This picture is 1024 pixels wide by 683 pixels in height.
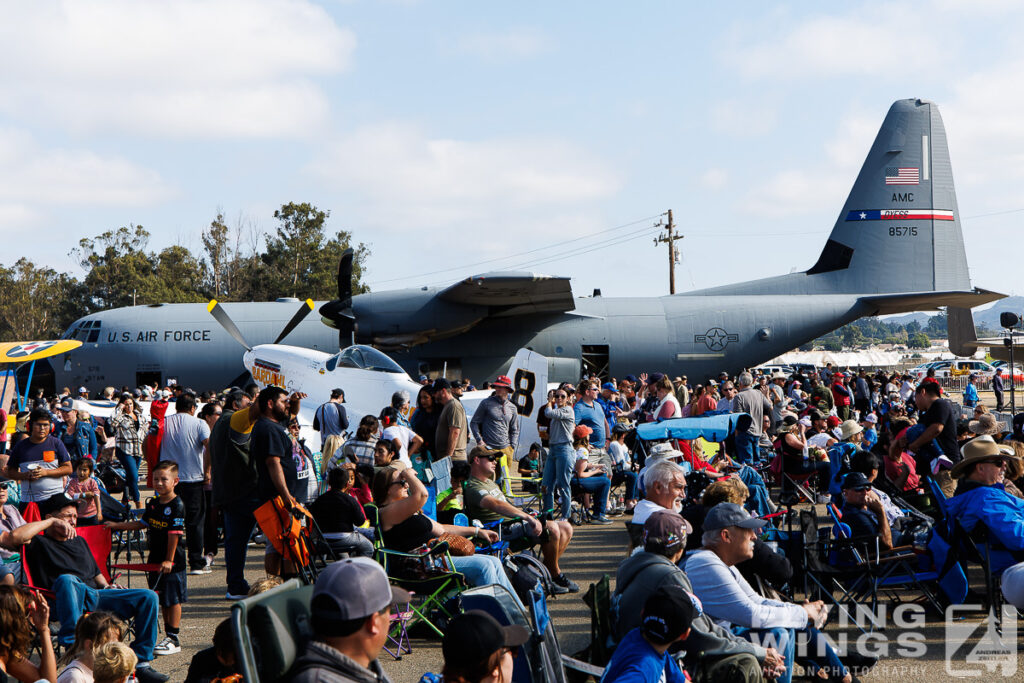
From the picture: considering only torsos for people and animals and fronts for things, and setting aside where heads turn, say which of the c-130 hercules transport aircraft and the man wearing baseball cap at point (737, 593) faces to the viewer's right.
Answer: the man wearing baseball cap

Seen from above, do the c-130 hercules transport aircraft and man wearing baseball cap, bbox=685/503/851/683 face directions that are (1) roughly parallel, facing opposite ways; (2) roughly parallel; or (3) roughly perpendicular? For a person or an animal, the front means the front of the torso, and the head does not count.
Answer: roughly parallel, facing opposite ways

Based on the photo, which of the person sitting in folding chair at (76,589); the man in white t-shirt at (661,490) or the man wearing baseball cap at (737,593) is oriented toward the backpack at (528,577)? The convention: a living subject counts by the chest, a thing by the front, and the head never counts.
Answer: the person sitting in folding chair

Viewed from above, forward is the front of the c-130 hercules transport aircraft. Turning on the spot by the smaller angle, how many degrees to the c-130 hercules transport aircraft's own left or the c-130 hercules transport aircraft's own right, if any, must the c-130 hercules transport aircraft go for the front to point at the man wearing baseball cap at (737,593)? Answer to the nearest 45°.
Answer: approximately 90° to the c-130 hercules transport aircraft's own left

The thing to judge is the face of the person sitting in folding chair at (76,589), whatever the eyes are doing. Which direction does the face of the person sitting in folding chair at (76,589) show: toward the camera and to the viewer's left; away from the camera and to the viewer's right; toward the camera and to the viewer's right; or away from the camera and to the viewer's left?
toward the camera and to the viewer's right

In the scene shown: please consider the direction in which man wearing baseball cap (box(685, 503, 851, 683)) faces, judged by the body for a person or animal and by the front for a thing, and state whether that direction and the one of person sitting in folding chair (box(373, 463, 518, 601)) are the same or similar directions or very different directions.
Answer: same or similar directions

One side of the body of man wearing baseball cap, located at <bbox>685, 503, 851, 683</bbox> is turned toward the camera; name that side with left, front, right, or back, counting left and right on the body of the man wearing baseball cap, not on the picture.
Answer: right

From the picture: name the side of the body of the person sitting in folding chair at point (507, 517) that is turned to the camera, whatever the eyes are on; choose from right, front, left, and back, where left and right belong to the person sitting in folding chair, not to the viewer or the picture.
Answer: right

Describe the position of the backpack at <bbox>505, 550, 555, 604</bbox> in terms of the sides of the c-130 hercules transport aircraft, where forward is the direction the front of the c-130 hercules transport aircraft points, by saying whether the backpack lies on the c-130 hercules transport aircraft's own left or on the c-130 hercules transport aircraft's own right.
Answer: on the c-130 hercules transport aircraft's own left

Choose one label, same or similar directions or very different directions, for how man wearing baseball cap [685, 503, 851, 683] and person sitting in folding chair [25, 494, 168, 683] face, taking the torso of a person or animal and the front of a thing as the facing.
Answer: same or similar directions

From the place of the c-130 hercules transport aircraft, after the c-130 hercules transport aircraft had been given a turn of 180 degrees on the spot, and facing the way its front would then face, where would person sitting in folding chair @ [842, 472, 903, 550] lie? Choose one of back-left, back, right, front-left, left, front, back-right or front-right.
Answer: right

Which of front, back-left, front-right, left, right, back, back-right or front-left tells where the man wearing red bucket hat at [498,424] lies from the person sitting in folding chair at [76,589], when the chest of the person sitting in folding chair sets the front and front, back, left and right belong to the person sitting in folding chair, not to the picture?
left

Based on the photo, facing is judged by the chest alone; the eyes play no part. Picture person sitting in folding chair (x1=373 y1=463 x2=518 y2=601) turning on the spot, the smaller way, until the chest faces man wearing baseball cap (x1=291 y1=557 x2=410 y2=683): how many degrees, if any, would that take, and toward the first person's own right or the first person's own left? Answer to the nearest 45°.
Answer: approximately 90° to the first person's own right

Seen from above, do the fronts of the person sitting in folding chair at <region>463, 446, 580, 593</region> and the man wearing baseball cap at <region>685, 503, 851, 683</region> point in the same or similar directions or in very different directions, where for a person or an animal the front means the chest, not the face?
same or similar directions

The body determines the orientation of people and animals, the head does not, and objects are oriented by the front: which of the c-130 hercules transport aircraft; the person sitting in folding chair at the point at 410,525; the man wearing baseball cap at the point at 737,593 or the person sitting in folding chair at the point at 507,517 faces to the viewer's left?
the c-130 hercules transport aircraft
